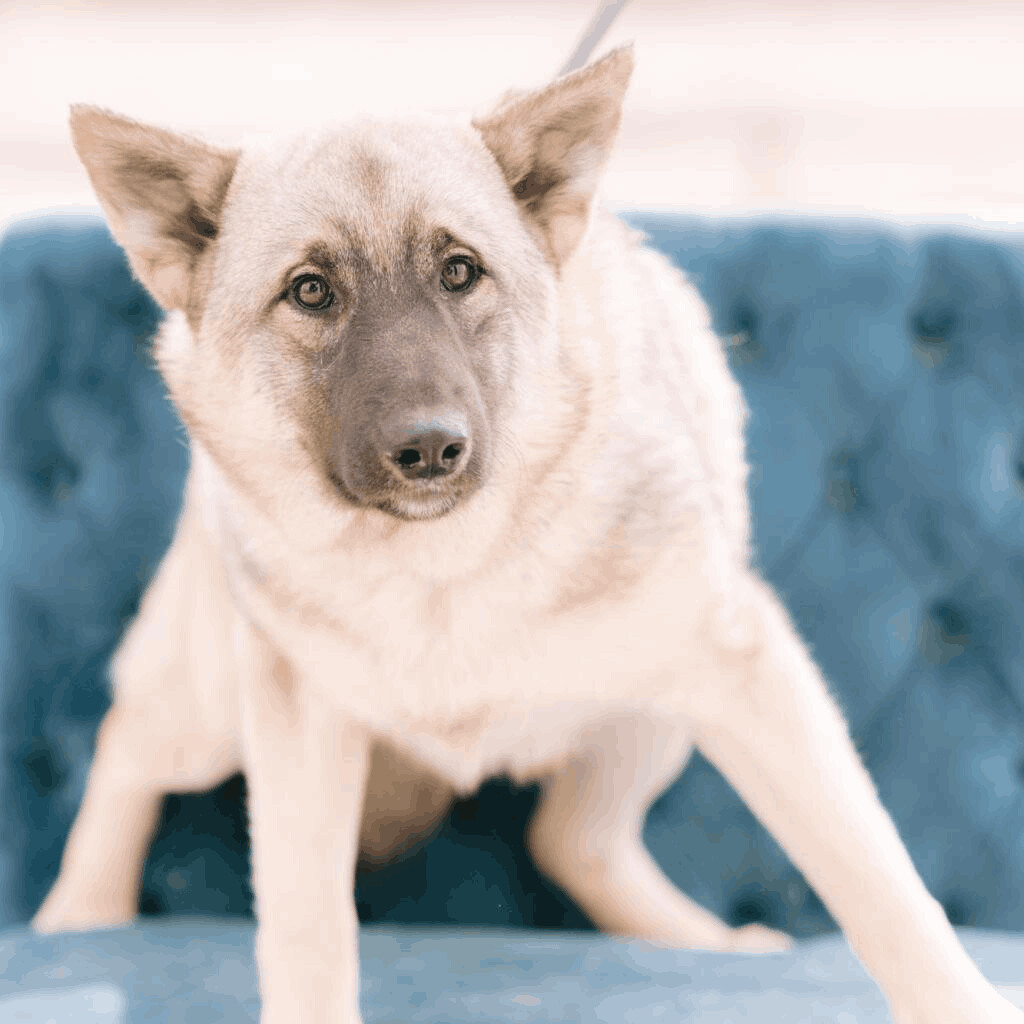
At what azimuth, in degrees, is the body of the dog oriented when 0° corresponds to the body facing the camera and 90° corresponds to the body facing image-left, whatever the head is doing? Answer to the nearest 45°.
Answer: approximately 0°

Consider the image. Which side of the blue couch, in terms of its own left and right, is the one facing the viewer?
front
